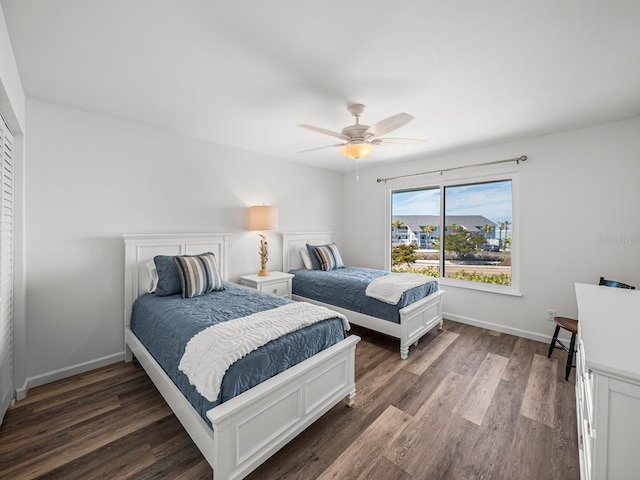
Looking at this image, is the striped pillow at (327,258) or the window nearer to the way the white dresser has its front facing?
the striped pillow

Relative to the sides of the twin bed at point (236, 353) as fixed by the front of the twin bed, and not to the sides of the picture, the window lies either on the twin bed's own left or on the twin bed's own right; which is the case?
on the twin bed's own left

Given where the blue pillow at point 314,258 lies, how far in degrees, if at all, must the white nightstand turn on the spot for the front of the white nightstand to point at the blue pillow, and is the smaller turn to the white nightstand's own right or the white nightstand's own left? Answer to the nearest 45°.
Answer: approximately 90° to the white nightstand's own left

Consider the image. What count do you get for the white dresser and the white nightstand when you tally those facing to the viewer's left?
1

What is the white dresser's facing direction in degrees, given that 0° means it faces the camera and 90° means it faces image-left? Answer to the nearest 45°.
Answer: approximately 90°

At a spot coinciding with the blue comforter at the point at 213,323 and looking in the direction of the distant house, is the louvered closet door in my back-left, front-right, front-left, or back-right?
back-left

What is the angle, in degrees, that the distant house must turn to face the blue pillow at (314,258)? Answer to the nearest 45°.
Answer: approximately 45° to its right

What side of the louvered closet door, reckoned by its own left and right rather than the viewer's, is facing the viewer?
right

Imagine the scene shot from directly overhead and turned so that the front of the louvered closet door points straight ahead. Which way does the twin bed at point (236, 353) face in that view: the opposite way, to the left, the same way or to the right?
to the right

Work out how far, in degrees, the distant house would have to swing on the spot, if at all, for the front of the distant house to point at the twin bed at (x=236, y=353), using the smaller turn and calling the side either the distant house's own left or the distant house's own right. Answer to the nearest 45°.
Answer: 0° — it already faces it
